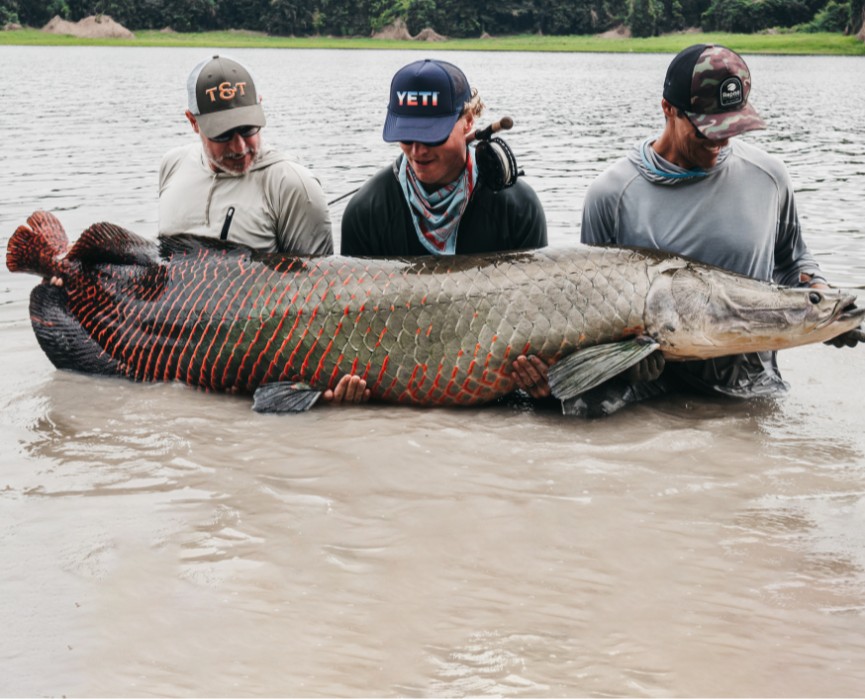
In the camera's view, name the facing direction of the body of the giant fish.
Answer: to the viewer's right

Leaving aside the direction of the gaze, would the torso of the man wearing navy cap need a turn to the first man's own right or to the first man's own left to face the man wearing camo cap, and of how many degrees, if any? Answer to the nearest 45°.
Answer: approximately 90° to the first man's own left

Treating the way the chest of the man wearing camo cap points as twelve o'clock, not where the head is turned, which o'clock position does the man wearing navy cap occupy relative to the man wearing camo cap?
The man wearing navy cap is roughly at 3 o'clock from the man wearing camo cap.

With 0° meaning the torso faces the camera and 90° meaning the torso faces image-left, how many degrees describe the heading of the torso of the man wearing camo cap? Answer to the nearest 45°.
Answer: approximately 0°

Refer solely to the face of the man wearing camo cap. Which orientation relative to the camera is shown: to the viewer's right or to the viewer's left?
to the viewer's right

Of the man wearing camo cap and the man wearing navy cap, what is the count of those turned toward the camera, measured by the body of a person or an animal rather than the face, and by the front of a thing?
2
